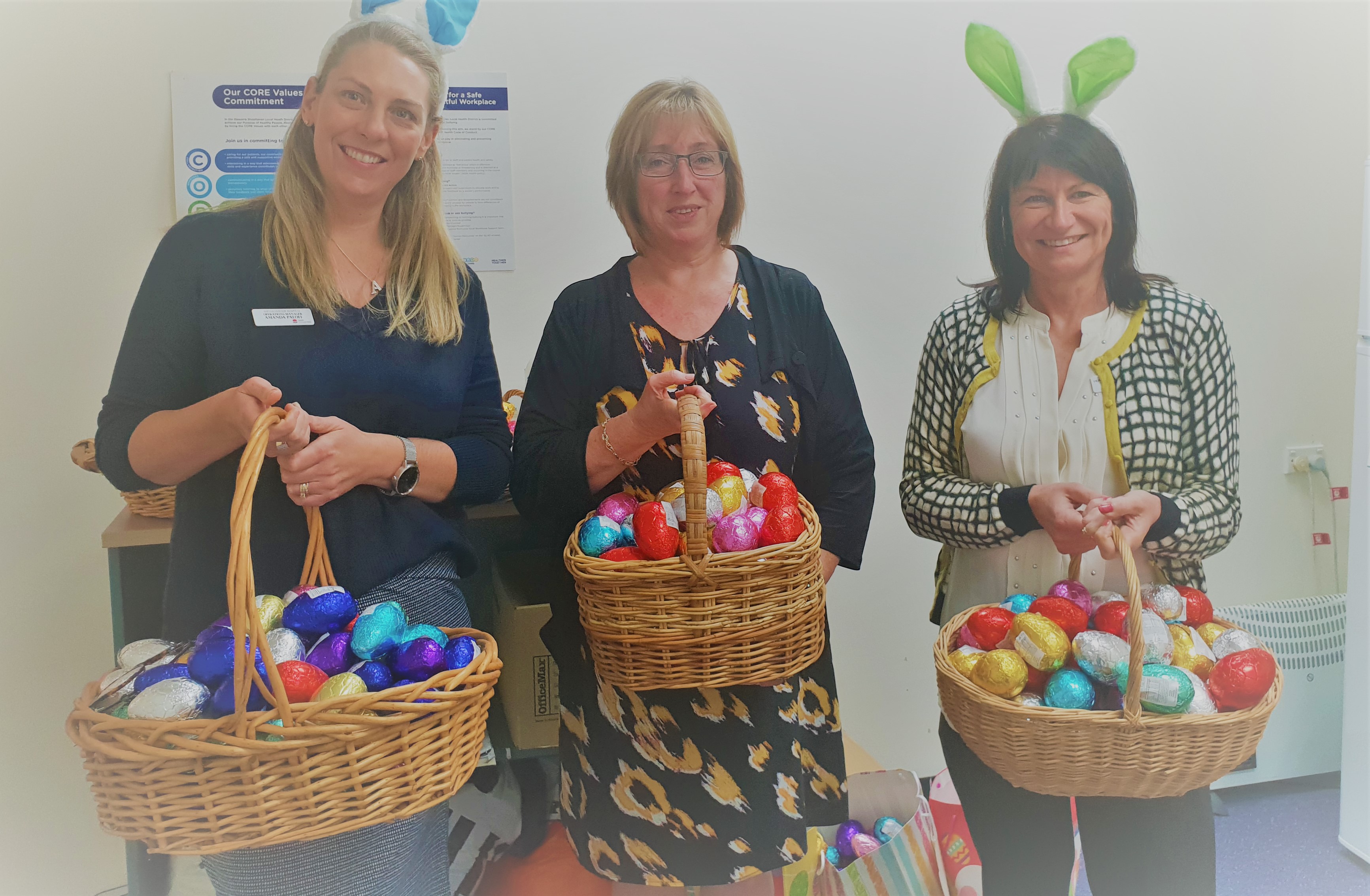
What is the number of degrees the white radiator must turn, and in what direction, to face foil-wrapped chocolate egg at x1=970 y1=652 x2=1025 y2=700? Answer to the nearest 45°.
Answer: approximately 45° to its right

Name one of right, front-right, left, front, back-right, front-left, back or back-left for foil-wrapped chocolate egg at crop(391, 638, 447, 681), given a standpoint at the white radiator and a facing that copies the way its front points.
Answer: front-right
